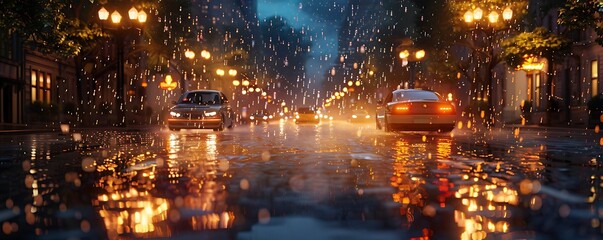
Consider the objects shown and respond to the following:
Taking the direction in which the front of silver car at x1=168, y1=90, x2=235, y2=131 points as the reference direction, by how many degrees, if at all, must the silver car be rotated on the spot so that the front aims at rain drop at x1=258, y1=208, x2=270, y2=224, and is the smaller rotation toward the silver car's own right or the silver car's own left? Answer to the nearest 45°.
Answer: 0° — it already faces it

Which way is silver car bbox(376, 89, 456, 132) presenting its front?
away from the camera

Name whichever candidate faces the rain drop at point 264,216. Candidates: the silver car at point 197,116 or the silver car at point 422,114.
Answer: the silver car at point 197,116

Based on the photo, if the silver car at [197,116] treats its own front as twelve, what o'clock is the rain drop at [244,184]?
The rain drop is roughly at 12 o'clock from the silver car.

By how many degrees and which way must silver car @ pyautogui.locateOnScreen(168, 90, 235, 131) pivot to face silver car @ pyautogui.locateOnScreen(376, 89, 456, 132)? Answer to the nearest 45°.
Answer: approximately 45° to its left

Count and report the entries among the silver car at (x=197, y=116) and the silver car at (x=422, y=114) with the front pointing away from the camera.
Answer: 1

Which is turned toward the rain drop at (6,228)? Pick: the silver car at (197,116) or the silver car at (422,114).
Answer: the silver car at (197,116)

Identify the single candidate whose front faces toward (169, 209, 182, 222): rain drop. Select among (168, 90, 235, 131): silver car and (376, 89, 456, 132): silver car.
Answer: (168, 90, 235, 131): silver car

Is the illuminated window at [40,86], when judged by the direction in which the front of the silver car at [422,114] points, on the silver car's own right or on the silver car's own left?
on the silver car's own left

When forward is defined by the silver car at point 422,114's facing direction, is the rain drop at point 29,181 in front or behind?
behind

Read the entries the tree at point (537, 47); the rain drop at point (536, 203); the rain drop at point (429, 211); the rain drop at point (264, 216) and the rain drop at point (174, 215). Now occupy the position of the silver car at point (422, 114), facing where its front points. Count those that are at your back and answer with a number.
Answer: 4

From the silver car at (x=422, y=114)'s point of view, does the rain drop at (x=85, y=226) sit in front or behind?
behind

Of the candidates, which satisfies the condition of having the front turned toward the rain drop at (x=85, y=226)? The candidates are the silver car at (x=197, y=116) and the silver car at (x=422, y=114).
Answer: the silver car at (x=197, y=116)

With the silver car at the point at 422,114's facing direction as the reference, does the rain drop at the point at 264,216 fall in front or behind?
behind

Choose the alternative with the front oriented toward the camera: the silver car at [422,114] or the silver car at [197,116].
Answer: the silver car at [197,116]

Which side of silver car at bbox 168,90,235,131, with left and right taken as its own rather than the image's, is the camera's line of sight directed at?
front

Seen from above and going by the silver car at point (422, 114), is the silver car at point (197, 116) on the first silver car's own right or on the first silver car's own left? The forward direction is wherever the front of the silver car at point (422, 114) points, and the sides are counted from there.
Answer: on the first silver car's own left

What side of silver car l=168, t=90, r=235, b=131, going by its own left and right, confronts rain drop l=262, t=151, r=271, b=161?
front
